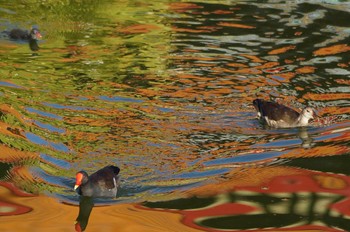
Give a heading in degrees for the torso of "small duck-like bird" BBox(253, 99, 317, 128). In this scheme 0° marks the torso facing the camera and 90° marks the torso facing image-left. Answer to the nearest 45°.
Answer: approximately 270°

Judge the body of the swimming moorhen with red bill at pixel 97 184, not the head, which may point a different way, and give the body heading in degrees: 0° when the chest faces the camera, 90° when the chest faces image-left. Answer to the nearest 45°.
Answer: approximately 45°

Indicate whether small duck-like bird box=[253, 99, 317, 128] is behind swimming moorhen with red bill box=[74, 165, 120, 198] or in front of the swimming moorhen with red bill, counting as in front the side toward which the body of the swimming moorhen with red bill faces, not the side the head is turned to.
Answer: behind

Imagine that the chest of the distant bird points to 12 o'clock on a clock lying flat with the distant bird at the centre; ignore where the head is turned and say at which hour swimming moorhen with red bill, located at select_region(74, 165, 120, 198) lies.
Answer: The swimming moorhen with red bill is roughly at 3 o'clock from the distant bird.

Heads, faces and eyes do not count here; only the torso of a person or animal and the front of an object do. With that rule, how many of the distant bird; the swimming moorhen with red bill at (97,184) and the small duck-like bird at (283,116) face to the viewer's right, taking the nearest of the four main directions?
2

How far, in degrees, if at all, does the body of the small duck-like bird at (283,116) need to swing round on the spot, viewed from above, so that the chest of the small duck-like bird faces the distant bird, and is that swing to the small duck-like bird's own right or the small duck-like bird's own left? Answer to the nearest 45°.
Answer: approximately 135° to the small duck-like bird's own left

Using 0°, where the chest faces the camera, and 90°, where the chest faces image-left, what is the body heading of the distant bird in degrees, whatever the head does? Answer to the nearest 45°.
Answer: approximately 270°

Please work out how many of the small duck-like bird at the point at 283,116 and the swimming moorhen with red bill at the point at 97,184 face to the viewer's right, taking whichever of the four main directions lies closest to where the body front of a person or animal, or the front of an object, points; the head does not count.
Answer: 1

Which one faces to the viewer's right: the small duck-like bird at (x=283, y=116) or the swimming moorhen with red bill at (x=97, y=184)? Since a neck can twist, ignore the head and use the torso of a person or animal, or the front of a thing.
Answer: the small duck-like bird

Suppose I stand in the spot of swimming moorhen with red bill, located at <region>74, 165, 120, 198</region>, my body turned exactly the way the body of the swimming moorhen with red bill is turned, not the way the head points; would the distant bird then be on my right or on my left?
on my right

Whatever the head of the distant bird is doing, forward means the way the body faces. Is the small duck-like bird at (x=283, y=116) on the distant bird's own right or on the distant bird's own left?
on the distant bird's own right
